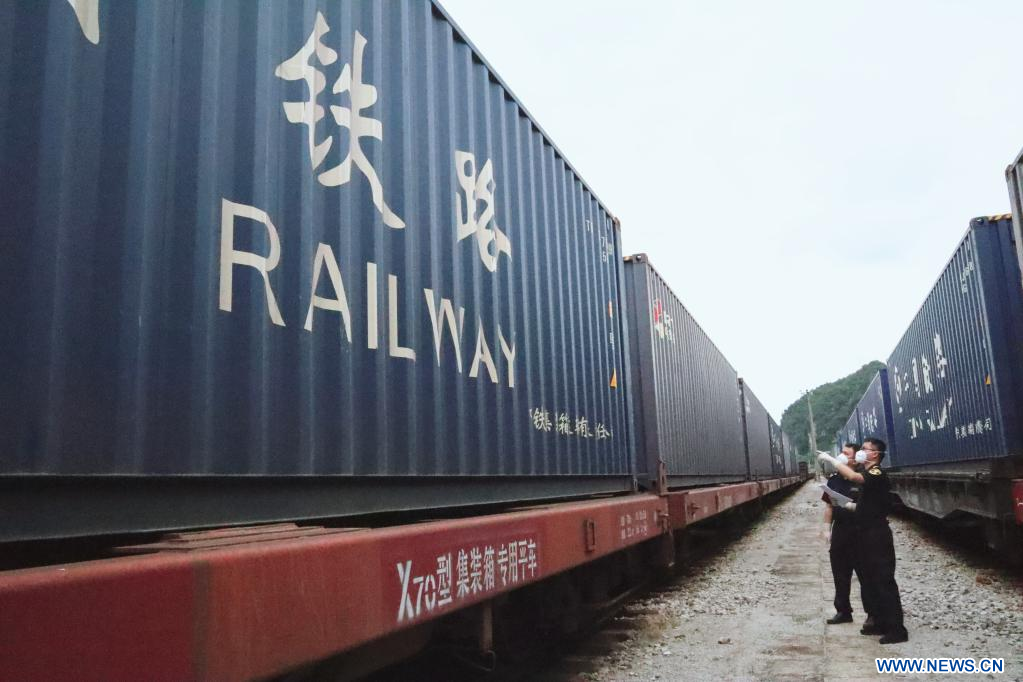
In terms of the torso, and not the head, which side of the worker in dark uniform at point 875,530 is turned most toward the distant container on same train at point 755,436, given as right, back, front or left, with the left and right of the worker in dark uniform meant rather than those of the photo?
right

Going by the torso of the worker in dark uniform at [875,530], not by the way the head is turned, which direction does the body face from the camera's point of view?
to the viewer's left

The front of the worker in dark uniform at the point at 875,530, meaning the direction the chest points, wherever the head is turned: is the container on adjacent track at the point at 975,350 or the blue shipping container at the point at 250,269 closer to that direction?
the blue shipping container

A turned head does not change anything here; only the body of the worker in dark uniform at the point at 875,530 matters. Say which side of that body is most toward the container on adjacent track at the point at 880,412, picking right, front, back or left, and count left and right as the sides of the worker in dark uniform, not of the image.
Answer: right

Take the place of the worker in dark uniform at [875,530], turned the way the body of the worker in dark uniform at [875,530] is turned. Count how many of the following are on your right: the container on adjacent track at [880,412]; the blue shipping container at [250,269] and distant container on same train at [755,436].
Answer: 2
